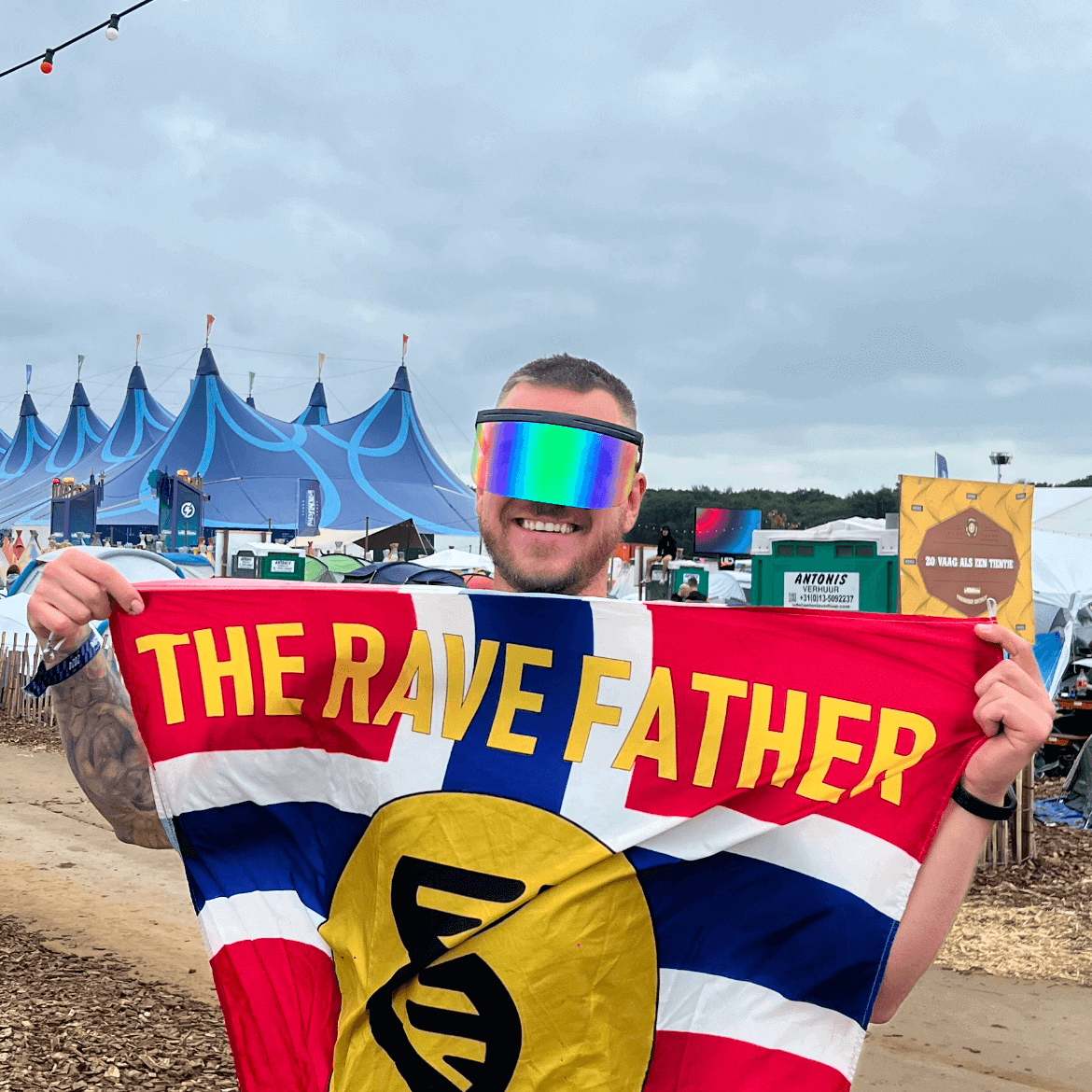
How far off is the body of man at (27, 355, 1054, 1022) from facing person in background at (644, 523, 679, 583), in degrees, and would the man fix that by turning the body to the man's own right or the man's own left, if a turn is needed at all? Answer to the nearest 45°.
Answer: approximately 180°

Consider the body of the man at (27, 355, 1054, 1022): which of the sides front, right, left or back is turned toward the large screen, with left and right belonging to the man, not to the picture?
back

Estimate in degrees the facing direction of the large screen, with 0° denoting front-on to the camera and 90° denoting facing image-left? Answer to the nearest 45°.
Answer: approximately 0°

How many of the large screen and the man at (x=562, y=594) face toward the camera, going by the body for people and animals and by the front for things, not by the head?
2

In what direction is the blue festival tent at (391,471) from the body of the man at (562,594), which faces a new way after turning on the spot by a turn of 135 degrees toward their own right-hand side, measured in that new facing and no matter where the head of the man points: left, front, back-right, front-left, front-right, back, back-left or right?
front-right

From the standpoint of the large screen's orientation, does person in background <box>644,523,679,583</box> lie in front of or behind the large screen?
in front

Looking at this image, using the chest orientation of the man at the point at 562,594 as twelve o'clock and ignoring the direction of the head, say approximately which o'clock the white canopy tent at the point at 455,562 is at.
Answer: The white canopy tent is roughly at 6 o'clock from the man.
